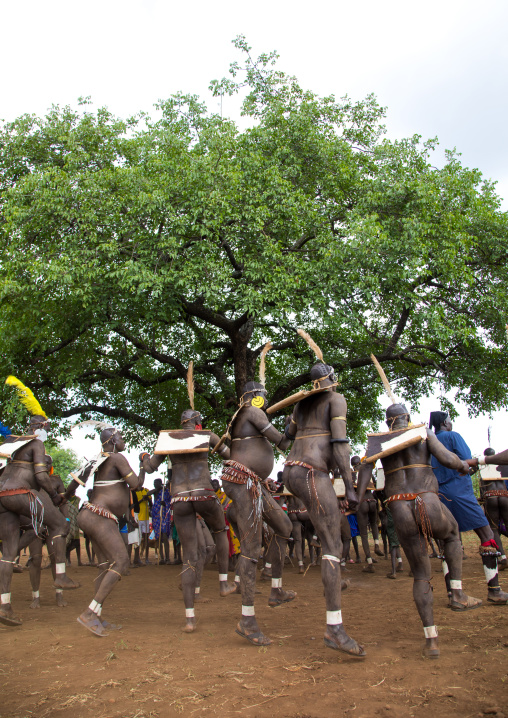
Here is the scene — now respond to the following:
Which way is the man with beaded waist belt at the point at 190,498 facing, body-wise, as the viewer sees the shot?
away from the camera

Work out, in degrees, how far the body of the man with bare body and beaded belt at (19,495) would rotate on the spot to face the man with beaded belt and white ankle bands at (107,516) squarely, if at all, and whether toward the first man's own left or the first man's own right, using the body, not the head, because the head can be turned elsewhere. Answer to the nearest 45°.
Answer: approximately 90° to the first man's own right

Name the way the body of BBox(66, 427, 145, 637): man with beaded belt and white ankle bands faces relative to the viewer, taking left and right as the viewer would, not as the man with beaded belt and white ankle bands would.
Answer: facing to the right of the viewer

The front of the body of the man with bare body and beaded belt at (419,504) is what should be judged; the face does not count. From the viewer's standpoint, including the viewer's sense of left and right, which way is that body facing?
facing away from the viewer

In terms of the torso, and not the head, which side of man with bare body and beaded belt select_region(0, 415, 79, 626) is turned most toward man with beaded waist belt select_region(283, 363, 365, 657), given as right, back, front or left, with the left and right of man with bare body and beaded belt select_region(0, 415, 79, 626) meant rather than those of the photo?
right

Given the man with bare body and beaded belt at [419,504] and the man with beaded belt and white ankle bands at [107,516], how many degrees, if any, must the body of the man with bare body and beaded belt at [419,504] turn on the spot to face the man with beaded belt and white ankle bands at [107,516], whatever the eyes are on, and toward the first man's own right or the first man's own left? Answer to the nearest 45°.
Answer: approximately 90° to the first man's own left

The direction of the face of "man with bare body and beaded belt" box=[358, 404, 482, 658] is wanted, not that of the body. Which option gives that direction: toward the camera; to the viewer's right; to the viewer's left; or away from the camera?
away from the camera

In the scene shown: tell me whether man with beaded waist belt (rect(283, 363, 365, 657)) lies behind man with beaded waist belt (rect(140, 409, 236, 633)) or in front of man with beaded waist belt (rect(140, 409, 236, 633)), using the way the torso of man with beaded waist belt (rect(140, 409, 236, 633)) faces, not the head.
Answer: behind

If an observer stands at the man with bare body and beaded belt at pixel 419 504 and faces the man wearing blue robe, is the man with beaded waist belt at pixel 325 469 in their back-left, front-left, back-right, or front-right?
back-left

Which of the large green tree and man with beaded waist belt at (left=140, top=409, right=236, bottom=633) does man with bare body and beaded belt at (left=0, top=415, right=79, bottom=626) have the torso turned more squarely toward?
the large green tree
